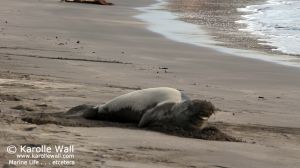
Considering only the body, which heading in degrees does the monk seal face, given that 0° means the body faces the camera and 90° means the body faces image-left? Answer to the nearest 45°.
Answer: approximately 270°
